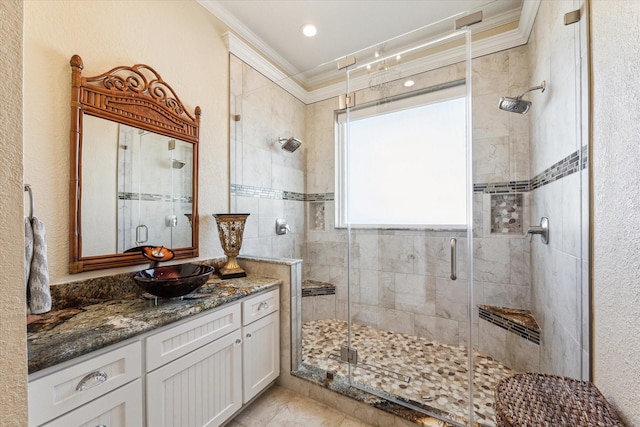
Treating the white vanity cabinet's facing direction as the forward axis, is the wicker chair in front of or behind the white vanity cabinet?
in front

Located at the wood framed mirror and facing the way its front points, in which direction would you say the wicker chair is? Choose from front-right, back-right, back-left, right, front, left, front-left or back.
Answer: front

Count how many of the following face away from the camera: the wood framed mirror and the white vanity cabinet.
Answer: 0

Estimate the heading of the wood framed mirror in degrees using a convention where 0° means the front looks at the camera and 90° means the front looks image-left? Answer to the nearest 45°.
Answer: approximately 315°

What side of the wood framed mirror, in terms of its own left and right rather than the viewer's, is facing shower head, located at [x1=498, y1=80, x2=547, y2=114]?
front

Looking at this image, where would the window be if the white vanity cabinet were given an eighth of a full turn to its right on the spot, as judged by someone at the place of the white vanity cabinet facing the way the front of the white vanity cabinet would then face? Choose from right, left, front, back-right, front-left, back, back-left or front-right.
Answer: left

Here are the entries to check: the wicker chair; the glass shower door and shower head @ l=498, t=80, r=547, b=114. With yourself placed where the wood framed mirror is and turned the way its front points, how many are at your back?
0

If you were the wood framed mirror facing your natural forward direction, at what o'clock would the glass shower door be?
The glass shower door is roughly at 11 o'clock from the wood framed mirror.

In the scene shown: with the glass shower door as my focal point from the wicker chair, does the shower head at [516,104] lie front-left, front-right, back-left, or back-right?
front-right

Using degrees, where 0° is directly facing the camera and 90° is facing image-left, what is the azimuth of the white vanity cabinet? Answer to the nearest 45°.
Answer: approximately 315°

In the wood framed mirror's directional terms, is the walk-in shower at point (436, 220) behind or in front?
in front

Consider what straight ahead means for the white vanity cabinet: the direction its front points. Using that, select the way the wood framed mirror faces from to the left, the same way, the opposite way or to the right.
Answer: the same way
